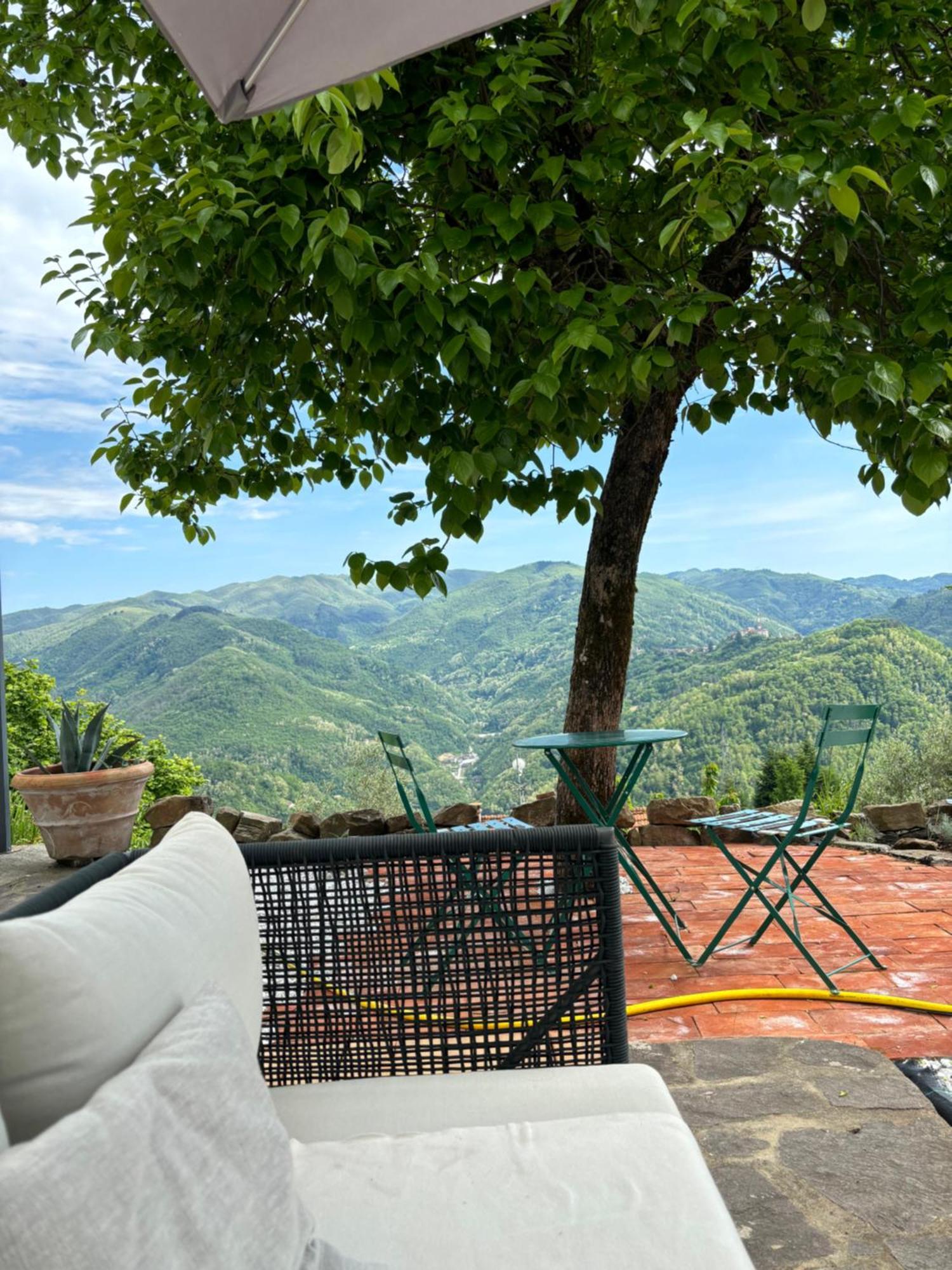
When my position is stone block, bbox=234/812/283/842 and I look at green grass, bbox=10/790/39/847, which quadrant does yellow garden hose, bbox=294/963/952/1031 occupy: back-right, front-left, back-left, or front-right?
back-left

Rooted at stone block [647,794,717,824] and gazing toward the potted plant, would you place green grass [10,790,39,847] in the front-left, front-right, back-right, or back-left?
front-right

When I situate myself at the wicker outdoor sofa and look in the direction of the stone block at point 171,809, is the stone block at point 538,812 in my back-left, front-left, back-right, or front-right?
front-right

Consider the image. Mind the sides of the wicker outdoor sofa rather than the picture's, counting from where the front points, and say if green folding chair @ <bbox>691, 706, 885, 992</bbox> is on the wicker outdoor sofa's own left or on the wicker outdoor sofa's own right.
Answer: on the wicker outdoor sofa's own left
